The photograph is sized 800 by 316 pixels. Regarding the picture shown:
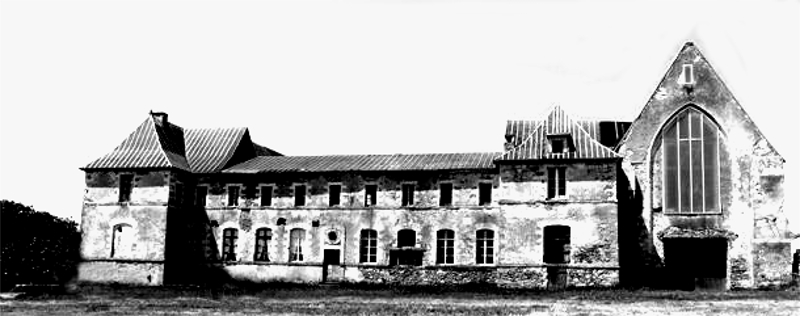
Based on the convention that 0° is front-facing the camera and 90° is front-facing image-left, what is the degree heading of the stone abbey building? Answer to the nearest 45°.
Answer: approximately 0°

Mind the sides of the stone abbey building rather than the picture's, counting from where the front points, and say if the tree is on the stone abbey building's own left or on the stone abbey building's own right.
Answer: on the stone abbey building's own right
